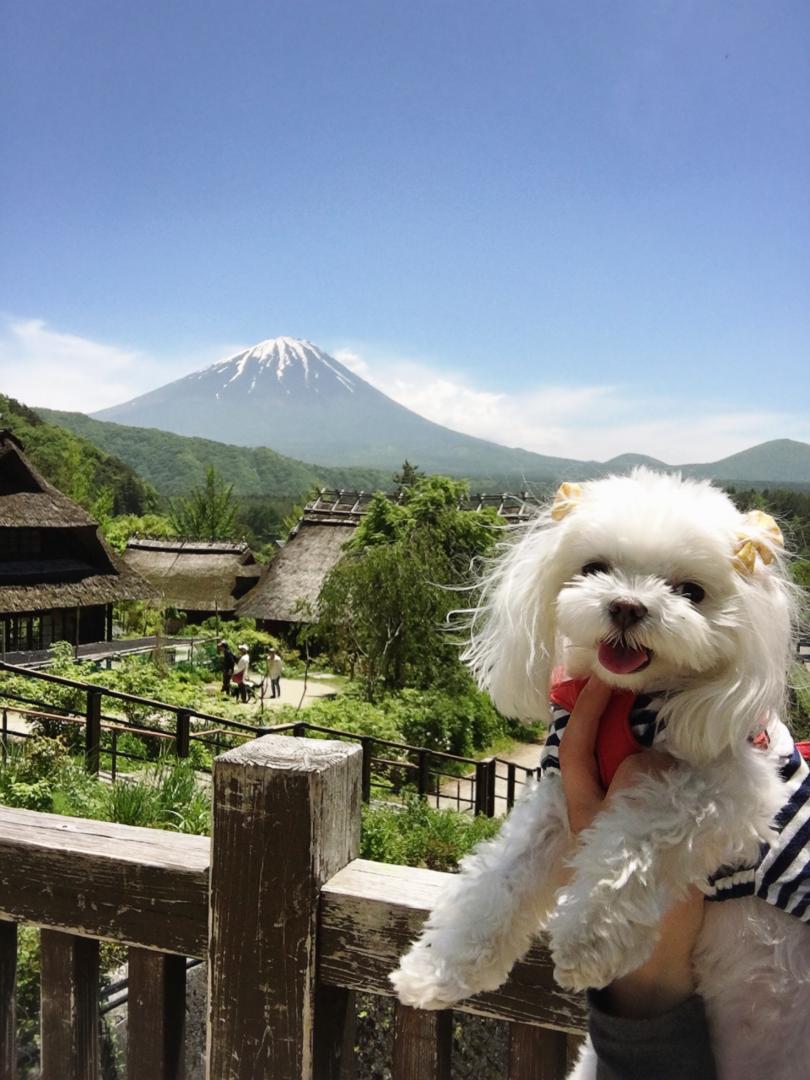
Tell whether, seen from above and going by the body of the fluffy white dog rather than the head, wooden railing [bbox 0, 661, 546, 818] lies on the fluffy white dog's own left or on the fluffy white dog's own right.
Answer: on the fluffy white dog's own right

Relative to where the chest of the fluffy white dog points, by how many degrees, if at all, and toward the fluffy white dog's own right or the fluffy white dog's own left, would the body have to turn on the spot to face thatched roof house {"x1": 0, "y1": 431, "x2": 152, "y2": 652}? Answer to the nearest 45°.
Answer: approximately 90° to the fluffy white dog's own right

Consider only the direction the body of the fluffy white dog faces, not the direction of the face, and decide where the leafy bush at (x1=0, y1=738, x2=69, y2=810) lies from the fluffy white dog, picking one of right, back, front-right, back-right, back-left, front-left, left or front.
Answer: right

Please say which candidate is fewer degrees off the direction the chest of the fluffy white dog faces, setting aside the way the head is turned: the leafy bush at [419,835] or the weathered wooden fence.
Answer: the weathered wooden fence

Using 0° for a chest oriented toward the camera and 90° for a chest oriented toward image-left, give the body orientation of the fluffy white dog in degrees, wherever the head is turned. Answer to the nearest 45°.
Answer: approximately 45°

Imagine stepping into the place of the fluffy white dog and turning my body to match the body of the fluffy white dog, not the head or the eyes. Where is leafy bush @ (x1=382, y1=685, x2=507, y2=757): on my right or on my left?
on my right

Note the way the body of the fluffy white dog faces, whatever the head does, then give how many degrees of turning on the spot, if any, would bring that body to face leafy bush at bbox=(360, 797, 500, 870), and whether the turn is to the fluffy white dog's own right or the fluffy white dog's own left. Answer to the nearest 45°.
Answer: approximately 135° to the fluffy white dog's own right

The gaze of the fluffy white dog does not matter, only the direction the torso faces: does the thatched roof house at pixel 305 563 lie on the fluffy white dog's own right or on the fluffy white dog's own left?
on the fluffy white dog's own right

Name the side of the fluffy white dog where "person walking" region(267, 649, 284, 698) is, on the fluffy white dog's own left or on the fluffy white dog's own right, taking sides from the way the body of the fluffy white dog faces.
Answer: on the fluffy white dog's own right
